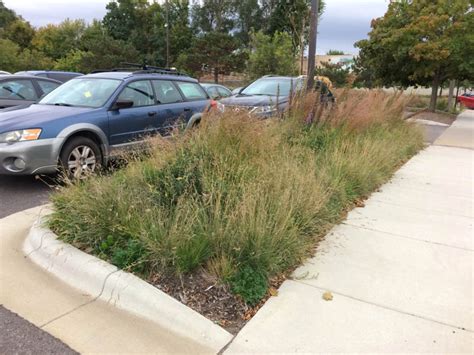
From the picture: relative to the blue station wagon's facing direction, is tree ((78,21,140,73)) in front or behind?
behind

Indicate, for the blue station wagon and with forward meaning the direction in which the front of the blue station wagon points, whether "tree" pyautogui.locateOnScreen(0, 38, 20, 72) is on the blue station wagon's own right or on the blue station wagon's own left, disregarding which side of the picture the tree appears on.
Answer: on the blue station wagon's own right

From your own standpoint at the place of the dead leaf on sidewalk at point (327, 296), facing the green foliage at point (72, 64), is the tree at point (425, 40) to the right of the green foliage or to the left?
right

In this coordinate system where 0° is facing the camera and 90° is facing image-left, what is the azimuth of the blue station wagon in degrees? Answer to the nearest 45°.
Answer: approximately 45°

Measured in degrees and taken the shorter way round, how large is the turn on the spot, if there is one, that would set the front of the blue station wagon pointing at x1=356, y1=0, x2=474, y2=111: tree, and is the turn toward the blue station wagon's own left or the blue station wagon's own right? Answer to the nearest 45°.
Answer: approximately 180°

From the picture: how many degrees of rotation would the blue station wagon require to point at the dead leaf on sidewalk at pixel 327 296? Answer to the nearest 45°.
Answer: approximately 90° to its left

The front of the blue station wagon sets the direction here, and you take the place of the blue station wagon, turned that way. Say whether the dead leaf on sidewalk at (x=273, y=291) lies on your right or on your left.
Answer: on your left

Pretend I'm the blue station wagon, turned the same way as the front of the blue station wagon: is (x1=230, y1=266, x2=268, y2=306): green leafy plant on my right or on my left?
on my left

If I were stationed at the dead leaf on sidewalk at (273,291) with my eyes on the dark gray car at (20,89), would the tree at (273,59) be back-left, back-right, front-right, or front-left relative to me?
front-right

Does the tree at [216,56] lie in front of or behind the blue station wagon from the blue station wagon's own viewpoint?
behind
